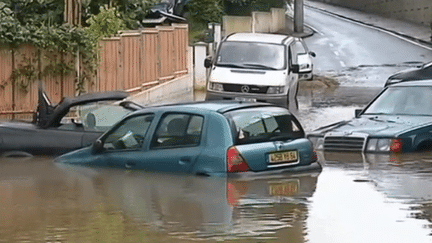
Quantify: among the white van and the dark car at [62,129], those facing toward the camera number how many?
1

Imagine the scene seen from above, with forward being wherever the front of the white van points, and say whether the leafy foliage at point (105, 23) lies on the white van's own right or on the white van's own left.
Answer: on the white van's own right

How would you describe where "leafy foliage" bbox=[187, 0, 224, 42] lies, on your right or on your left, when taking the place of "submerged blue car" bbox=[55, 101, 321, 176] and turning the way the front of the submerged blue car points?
on your right

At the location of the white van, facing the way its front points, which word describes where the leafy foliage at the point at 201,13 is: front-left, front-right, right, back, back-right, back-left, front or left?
back

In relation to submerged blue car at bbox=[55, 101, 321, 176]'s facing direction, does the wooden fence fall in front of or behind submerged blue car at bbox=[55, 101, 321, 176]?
in front

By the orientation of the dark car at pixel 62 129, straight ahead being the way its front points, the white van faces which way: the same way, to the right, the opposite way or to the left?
to the right

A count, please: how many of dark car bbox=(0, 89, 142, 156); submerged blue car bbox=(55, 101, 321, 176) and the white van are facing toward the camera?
1

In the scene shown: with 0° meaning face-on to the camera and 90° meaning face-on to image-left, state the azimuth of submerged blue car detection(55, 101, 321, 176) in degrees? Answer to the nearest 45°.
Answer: approximately 135°

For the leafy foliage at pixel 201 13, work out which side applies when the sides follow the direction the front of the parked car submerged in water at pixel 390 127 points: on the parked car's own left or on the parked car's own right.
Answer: on the parked car's own right

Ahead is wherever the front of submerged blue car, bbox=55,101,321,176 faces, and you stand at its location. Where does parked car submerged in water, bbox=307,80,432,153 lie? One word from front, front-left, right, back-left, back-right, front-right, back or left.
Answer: right

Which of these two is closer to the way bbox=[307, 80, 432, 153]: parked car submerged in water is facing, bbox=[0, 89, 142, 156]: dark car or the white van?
the dark car

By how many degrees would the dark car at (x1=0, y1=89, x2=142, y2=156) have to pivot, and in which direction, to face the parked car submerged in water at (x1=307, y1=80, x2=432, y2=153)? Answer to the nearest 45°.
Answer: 0° — it already faces it

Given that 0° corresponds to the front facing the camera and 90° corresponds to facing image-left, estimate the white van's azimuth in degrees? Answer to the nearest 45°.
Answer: approximately 0°
